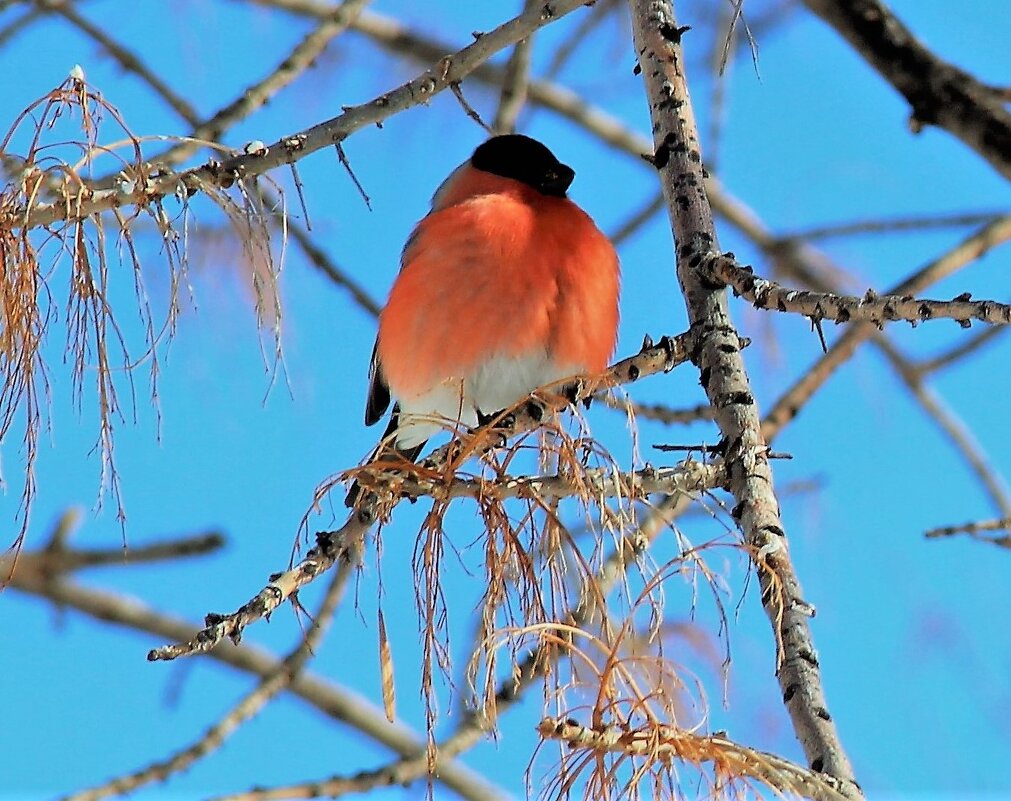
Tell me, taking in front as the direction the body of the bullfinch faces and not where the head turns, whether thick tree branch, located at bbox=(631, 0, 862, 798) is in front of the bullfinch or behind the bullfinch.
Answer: in front

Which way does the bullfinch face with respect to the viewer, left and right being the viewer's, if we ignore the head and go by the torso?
facing the viewer and to the right of the viewer

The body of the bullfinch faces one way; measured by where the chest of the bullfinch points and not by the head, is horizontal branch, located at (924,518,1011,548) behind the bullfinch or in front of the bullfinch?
in front

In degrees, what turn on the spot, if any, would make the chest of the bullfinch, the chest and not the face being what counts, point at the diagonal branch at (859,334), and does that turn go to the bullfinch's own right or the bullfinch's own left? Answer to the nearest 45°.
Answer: approximately 45° to the bullfinch's own left
